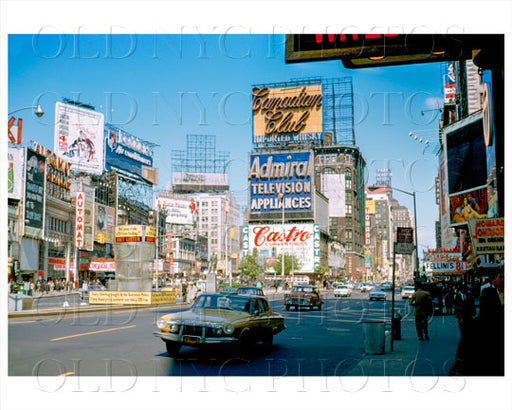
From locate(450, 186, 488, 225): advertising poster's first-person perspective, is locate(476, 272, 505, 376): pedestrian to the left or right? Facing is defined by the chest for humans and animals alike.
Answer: on its left

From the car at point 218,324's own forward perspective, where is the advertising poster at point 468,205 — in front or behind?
behind

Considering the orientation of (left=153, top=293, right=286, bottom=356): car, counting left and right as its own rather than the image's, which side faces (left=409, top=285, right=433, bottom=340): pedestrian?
back

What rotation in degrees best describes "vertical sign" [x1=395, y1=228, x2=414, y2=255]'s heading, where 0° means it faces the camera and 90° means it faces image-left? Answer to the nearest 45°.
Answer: approximately 0°

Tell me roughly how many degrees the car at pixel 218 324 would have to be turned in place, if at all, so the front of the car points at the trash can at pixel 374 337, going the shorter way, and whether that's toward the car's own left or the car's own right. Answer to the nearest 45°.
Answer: approximately 135° to the car's own left

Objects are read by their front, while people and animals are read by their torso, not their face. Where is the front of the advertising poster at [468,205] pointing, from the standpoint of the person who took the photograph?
facing the viewer and to the left of the viewer

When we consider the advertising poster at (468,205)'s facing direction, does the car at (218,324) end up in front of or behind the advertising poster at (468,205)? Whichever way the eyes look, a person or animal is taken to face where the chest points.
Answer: in front

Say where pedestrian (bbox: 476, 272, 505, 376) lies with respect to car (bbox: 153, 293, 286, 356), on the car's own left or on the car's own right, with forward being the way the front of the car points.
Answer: on the car's own left

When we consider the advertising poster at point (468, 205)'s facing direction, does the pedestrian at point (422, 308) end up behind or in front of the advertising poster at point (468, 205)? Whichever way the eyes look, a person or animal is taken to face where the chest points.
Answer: in front

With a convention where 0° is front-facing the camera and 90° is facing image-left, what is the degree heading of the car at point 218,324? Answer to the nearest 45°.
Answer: approximately 45°

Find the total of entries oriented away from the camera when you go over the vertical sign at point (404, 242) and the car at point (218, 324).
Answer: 0
